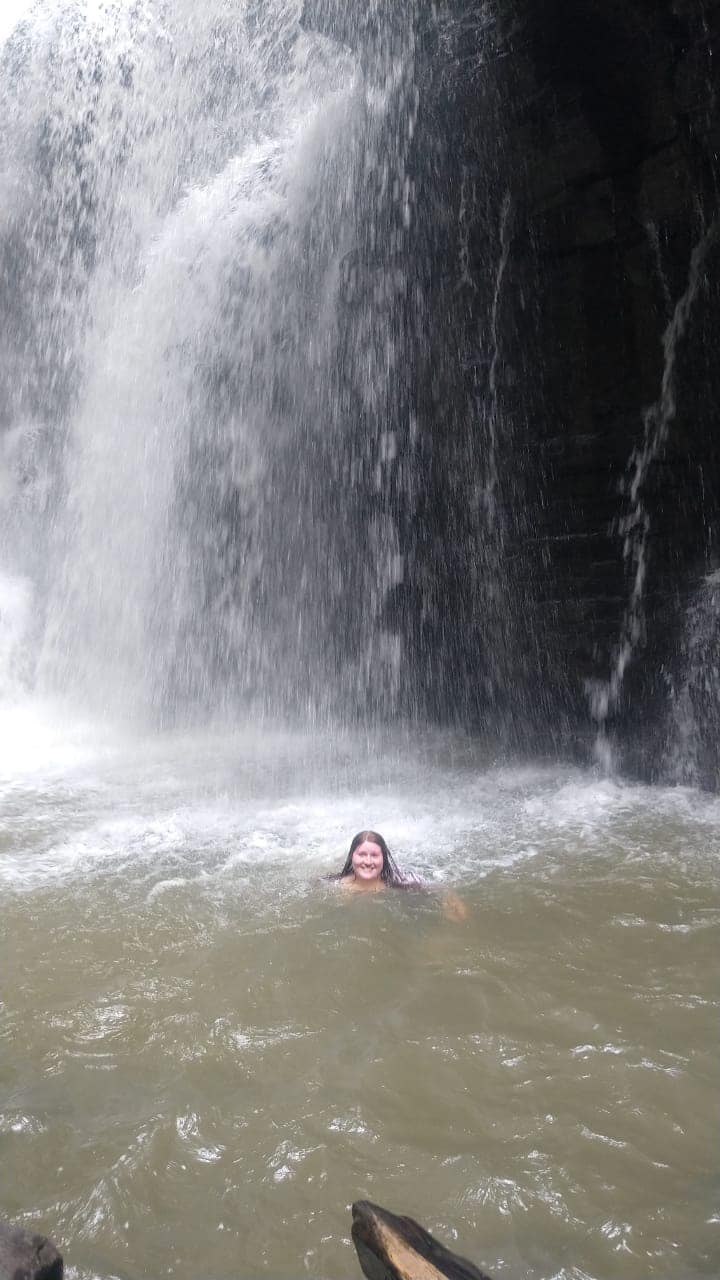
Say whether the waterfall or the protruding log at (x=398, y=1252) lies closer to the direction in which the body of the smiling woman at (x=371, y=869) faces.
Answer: the protruding log

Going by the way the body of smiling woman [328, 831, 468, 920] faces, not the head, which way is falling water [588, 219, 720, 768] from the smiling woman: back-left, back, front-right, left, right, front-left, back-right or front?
back-left

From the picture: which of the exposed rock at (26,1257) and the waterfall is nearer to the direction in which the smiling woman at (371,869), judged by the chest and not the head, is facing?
the exposed rock

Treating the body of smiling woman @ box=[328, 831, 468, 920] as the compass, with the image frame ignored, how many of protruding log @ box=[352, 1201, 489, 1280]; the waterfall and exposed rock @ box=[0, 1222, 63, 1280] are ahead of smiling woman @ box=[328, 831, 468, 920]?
2

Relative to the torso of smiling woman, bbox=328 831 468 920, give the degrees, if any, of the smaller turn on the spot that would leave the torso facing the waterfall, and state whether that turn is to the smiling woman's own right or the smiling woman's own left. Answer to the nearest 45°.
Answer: approximately 180°

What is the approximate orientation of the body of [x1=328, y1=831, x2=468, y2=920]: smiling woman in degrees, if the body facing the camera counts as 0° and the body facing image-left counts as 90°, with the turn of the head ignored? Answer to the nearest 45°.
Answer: approximately 0°

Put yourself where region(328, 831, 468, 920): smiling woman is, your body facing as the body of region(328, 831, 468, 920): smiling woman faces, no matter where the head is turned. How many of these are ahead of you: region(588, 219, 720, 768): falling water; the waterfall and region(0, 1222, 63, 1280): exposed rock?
1

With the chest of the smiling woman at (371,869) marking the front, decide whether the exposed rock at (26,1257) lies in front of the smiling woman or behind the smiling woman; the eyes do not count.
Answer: in front

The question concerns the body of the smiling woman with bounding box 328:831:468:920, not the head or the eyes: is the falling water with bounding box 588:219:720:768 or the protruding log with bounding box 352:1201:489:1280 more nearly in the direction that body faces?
the protruding log

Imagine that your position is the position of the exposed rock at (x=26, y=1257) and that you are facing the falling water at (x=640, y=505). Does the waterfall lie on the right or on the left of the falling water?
left

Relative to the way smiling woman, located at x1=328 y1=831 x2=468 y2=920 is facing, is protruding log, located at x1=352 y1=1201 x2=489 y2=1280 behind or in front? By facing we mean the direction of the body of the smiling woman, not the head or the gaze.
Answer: in front
